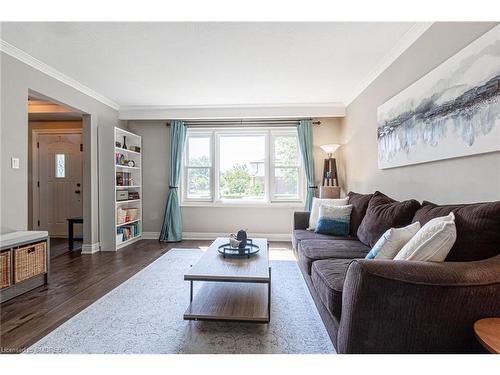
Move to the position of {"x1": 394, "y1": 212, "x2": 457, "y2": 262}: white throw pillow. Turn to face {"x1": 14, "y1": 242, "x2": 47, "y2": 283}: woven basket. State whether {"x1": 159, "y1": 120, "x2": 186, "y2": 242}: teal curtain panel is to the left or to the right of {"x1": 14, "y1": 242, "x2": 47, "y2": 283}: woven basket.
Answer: right

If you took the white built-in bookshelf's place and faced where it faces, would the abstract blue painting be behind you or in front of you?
in front

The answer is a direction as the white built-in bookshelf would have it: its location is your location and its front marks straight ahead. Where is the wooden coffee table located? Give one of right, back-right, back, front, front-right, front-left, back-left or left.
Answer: front-right

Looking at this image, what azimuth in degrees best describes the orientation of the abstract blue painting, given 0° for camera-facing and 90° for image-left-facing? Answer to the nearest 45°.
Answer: approximately 45°

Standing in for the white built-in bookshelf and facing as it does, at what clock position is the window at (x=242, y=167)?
The window is roughly at 11 o'clock from the white built-in bookshelf.

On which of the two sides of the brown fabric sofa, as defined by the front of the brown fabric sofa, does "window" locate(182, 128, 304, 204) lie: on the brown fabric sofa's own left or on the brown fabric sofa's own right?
on the brown fabric sofa's own right

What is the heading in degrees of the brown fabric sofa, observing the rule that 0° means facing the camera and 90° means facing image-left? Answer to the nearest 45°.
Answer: approximately 45°

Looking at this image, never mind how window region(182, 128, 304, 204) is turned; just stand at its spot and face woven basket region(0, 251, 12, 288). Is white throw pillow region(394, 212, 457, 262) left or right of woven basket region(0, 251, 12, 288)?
left

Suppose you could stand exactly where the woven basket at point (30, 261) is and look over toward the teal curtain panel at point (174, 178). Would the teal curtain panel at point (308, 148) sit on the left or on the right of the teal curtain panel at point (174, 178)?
right

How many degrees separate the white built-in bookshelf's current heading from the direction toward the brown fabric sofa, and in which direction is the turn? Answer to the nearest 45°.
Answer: approximately 45° to its right

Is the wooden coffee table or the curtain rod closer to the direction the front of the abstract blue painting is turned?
the wooden coffee table

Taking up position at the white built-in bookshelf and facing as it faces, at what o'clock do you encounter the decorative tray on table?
The decorative tray on table is roughly at 1 o'clock from the white built-in bookshelf.

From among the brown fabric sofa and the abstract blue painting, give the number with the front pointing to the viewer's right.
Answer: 0

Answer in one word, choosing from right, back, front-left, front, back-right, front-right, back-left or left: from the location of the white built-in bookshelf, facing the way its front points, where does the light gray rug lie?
front-right
